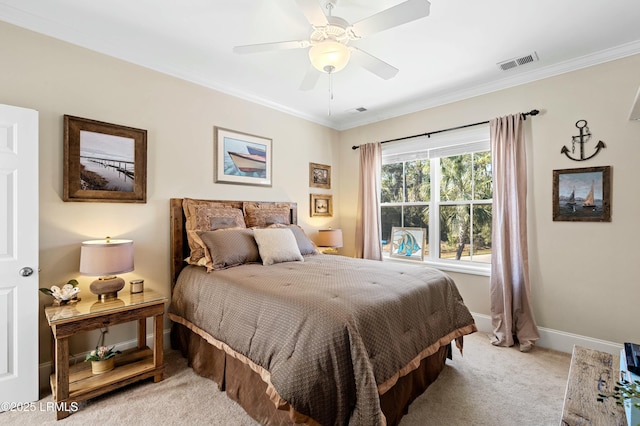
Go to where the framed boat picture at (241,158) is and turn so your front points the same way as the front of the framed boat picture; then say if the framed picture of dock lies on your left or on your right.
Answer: on your right

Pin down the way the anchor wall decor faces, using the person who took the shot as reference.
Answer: facing the viewer

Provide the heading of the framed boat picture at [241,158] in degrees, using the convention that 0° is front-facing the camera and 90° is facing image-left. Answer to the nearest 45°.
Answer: approximately 315°

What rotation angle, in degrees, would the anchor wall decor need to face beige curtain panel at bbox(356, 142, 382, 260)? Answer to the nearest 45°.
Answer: approximately 90° to its right

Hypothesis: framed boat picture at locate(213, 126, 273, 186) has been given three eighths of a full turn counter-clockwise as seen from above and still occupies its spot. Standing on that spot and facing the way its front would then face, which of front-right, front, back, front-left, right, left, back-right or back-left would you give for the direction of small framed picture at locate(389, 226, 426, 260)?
right

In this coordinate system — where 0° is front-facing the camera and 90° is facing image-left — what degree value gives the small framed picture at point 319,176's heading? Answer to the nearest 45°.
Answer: approximately 315°

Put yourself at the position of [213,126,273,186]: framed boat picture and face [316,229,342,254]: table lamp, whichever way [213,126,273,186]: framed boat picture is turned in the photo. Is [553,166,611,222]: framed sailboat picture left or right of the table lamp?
right

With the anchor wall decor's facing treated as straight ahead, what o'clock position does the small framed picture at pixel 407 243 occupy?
The small framed picture is roughly at 3 o'clock from the anchor wall decor.

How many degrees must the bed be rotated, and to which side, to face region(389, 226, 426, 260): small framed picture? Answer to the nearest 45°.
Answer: approximately 90° to its left

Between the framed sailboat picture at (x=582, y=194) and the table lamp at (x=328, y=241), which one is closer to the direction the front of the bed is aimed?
the framed sailboat picture

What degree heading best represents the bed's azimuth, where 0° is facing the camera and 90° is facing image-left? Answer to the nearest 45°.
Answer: approximately 315°

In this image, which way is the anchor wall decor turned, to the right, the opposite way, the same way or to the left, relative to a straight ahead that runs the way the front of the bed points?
to the right

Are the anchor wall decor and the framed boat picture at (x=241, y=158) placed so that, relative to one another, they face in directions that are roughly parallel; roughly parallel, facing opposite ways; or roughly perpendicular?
roughly perpendicular

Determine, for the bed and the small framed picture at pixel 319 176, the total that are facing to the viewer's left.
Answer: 0

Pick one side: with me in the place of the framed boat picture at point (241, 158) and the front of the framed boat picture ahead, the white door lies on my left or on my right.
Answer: on my right

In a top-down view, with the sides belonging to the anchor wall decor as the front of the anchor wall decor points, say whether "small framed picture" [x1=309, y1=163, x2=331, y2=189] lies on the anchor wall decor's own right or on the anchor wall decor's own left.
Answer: on the anchor wall decor's own right

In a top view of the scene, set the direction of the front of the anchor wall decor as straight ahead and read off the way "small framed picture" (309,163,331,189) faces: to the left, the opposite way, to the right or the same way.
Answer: to the left
